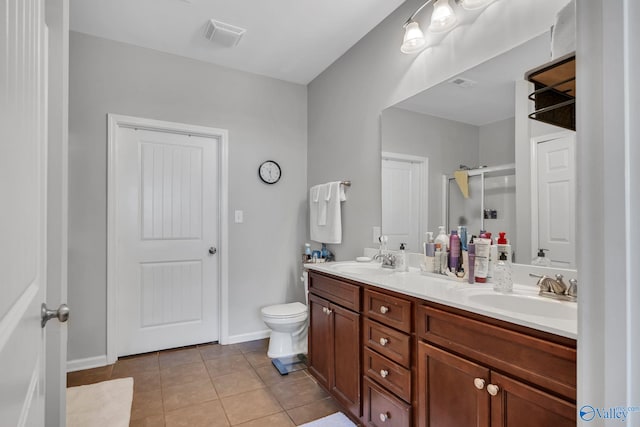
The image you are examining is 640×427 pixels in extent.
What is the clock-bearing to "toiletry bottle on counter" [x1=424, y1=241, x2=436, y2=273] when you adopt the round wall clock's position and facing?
The toiletry bottle on counter is roughly at 11 o'clock from the round wall clock.

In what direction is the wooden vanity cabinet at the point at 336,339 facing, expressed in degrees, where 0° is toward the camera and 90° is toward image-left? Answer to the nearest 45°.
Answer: approximately 45°

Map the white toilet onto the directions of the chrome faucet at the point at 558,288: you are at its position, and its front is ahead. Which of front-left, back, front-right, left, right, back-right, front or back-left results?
front-right

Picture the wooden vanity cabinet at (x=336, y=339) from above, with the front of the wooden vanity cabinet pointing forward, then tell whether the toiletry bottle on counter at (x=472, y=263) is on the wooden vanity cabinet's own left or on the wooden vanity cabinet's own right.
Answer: on the wooden vanity cabinet's own left
